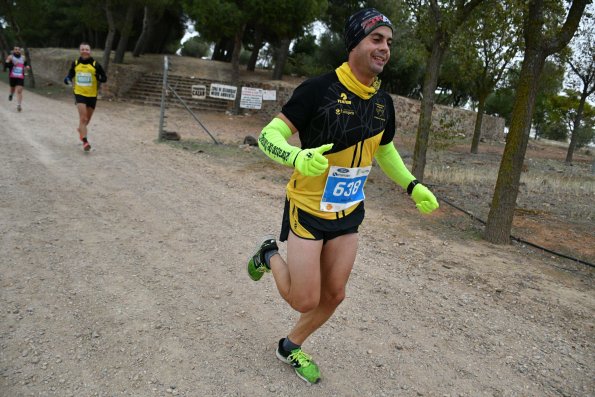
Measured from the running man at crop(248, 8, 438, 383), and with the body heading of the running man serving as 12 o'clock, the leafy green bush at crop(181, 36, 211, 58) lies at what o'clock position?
The leafy green bush is roughly at 7 o'clock from the running man.

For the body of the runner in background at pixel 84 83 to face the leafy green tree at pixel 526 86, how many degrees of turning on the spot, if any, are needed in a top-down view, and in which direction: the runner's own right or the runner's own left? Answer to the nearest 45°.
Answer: approximately 45° to the runner's own left

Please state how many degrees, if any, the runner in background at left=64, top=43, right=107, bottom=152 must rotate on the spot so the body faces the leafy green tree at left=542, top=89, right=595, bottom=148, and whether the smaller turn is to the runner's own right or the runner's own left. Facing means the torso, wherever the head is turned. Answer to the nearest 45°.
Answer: approximately 135° to the runner's own left

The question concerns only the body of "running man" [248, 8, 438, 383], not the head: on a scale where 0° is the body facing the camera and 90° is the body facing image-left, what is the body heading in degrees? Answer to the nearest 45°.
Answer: approximately 315°

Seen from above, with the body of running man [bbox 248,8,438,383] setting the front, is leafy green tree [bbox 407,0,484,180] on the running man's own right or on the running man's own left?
on the running man's own left

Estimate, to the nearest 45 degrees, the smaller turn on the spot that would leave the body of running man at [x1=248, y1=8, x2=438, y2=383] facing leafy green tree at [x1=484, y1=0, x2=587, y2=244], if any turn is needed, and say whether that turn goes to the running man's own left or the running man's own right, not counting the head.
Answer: approximately 90° to the running man's own left

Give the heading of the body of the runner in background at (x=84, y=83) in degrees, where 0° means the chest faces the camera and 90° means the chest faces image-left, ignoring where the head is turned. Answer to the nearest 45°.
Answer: approximately 0°

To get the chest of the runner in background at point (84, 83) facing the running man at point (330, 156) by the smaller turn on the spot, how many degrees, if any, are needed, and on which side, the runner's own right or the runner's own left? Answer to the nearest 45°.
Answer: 0° — they already face them

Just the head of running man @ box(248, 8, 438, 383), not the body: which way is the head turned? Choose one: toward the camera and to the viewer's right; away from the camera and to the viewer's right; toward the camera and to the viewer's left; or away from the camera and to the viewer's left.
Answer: toward the camera and to the viewer's right

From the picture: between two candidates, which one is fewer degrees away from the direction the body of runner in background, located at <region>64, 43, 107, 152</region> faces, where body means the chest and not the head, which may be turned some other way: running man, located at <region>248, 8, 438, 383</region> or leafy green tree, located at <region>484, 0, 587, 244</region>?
the running man

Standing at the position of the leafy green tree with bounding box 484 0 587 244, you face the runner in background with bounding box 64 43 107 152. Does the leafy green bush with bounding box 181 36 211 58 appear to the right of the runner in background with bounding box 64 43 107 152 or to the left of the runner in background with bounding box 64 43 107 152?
right
